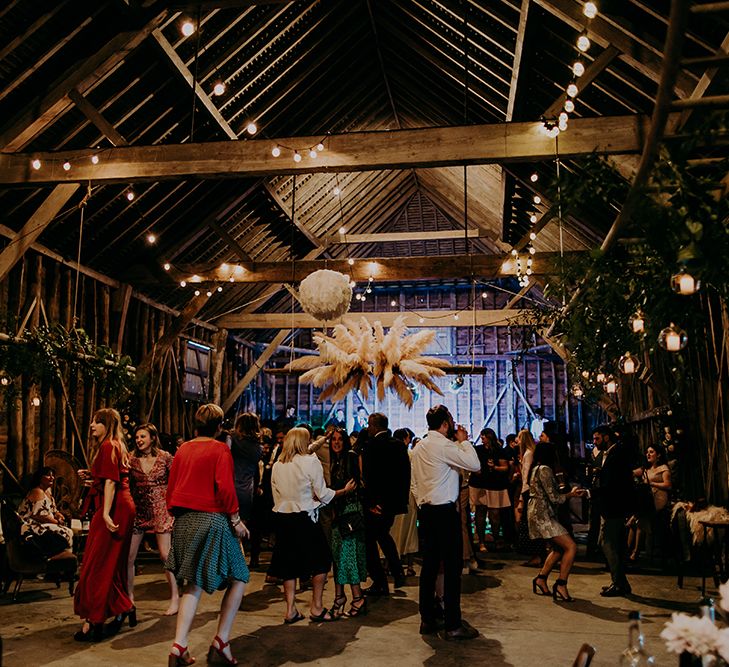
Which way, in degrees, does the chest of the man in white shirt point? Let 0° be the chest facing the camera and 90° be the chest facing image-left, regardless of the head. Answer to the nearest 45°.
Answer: approximately 225°

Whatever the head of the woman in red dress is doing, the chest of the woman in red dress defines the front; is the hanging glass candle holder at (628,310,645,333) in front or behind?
behind

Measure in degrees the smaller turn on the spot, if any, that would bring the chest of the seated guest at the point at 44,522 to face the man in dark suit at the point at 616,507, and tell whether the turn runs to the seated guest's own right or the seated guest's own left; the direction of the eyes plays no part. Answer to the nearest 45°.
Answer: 0° — they already face them

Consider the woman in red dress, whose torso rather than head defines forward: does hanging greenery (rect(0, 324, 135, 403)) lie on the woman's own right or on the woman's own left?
on the woman's own right

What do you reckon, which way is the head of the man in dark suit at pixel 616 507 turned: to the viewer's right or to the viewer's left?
to the viewer's left

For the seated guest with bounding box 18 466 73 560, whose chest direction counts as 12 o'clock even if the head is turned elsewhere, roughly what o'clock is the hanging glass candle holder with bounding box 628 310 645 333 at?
The hanging glass candle holder is roughly at 12 o'clock from the seated guest.

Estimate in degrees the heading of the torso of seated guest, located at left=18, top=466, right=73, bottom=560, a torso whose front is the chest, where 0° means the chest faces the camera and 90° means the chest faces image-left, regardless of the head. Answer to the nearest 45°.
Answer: approximately 315°

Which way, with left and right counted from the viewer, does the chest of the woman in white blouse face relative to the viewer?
facing away from the viewer and to the right of the viewer

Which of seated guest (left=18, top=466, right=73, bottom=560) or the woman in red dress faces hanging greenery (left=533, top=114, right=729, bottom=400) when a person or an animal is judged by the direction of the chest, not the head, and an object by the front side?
the seated guest

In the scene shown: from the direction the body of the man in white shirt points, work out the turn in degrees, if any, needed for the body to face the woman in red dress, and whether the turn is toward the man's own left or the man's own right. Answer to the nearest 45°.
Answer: approximately 135° to the man's own left

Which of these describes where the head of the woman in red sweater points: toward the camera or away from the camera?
away from the camera
